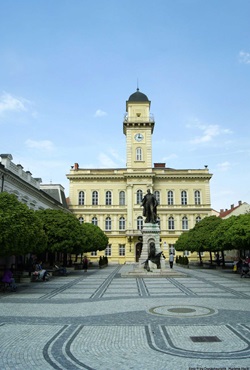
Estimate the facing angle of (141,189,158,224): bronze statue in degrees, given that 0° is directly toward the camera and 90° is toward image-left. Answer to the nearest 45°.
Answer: approximately 0°

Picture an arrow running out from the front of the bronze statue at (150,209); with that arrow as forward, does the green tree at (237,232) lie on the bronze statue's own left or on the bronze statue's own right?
on the bronze statue's own left

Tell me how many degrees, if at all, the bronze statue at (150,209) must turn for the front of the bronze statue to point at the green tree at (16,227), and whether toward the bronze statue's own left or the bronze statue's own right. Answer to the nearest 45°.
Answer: approximately 45° to the bronze statue's own right

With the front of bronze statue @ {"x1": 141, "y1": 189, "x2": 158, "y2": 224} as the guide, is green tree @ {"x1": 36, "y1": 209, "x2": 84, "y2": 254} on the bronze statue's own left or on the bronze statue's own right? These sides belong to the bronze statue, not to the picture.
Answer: on the bronze statue's own right

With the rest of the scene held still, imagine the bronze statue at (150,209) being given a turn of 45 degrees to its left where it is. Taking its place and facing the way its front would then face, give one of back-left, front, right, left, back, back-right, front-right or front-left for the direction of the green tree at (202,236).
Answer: left

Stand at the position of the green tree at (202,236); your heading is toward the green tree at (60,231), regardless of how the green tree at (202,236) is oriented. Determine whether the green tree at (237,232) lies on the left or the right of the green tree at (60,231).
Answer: left
